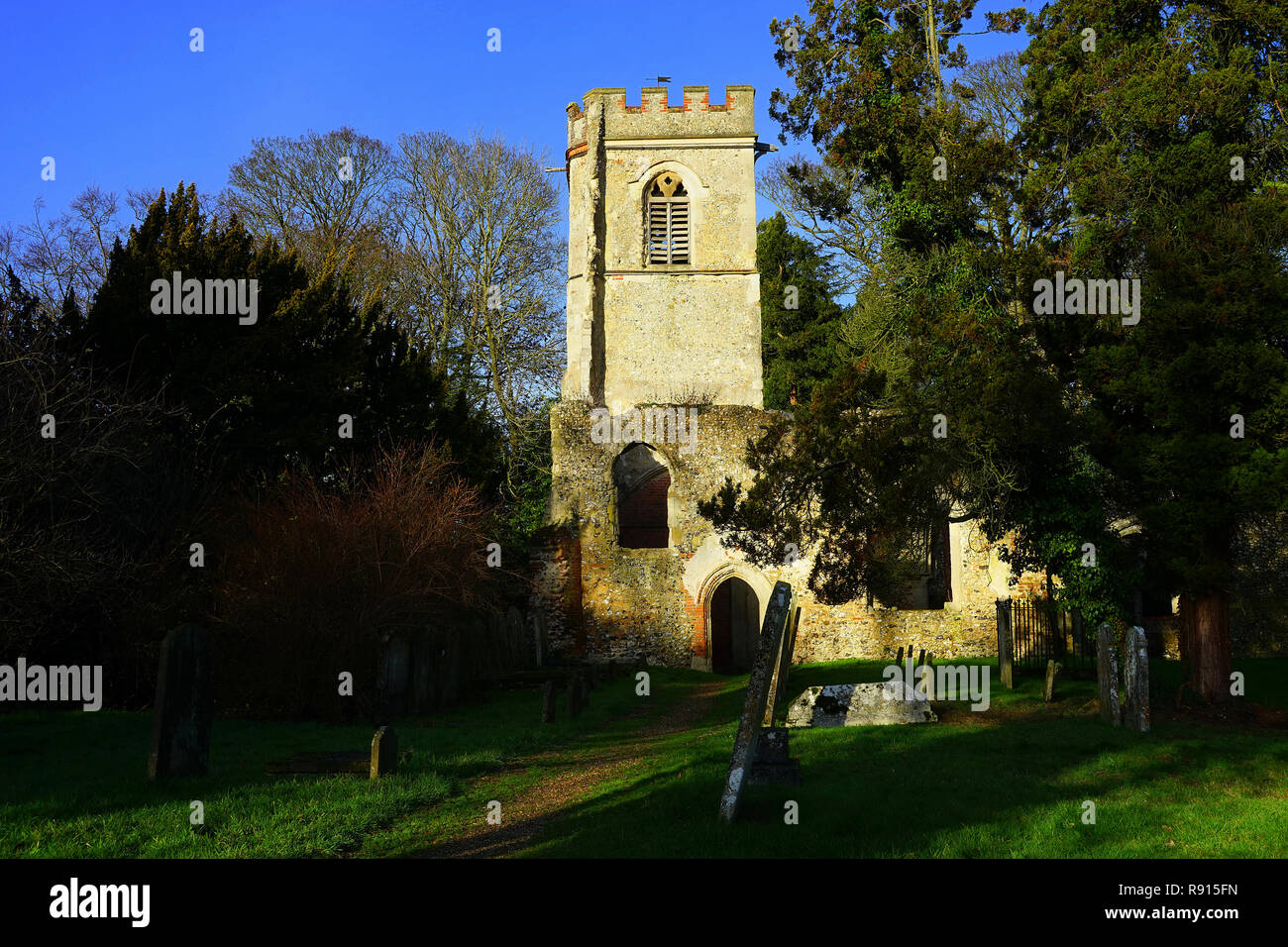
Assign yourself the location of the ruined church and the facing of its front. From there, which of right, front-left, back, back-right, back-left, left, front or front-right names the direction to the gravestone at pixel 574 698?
front

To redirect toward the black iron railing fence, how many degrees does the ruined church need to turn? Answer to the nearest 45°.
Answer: approximately 45° to its left

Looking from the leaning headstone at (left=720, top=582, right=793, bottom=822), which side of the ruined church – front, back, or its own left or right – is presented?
front

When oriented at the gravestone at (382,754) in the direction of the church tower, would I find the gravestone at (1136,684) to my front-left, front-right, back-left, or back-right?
front-right

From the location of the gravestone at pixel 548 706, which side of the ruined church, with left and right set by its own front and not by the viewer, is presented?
front

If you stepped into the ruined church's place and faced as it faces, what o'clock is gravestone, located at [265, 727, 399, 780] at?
The gravestone is roughly at 12 o'clock from the ruined church.

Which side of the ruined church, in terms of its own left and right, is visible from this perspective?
front

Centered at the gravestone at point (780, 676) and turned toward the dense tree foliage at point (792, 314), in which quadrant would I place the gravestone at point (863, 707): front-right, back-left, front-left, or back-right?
front-right
